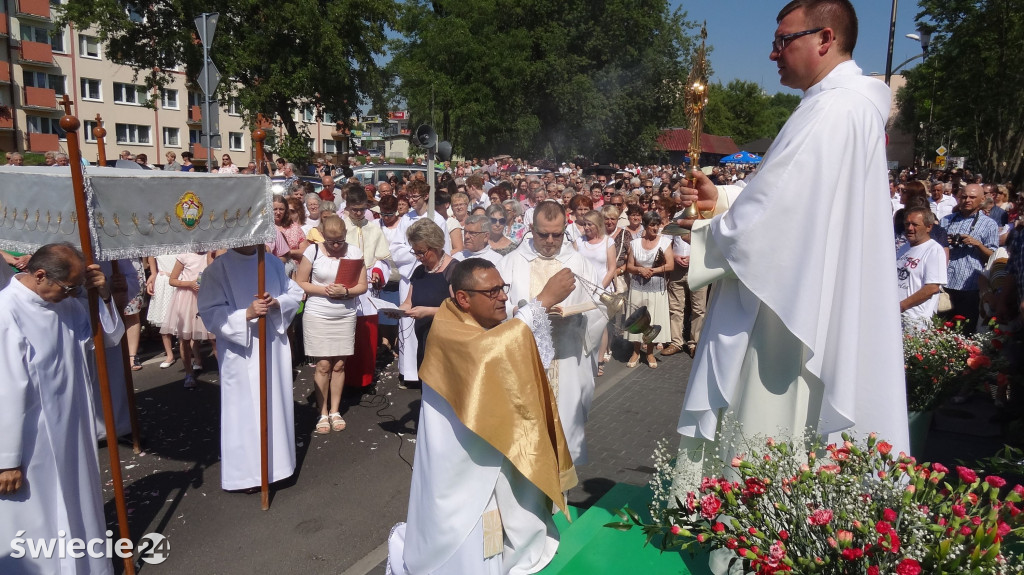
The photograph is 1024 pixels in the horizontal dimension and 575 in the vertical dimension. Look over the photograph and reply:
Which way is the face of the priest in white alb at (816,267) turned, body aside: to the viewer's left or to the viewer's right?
to the viewer's left

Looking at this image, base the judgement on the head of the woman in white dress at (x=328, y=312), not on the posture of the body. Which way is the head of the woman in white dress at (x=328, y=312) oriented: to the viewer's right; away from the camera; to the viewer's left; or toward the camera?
toward the camera

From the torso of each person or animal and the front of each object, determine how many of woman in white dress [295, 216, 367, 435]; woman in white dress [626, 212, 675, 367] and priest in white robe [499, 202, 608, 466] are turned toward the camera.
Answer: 3

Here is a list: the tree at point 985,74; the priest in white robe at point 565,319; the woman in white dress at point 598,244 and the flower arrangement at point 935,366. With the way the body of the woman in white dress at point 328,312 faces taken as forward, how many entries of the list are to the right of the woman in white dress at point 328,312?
0

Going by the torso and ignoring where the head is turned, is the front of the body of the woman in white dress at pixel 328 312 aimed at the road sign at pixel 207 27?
no

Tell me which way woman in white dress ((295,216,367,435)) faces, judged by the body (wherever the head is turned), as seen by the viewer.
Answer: toward the camera

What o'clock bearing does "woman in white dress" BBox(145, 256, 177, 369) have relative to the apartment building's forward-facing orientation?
The woman in white dress is roughly at 1 o'clock from the apartment building.

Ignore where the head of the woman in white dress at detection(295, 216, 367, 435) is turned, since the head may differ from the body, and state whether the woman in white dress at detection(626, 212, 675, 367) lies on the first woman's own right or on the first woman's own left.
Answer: on the first woman's own left

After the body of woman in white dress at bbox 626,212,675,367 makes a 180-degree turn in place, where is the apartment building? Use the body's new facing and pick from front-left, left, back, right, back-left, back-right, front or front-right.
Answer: front-left

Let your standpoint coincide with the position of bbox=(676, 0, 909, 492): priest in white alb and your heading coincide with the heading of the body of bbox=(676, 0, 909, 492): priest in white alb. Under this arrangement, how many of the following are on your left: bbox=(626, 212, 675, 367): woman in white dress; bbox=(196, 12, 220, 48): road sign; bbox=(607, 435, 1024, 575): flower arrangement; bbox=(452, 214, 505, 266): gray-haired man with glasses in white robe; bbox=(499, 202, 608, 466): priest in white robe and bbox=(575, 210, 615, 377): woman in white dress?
1

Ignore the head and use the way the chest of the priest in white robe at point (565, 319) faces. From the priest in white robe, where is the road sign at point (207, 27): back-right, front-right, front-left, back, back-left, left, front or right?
back-right

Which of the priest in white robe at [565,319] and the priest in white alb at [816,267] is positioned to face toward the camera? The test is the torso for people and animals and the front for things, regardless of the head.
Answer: the priest in white robe

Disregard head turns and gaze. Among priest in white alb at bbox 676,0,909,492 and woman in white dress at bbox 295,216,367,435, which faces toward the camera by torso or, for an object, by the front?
the woman in white dress

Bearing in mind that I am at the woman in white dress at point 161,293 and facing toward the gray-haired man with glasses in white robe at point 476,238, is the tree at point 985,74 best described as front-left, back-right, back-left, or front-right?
front-left

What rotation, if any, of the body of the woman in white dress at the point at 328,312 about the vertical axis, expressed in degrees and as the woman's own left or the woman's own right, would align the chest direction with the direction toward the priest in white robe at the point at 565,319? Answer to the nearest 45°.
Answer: approximately 45° to the woman's own left

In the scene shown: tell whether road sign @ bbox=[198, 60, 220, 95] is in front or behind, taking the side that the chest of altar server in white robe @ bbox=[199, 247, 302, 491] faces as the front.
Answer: behind

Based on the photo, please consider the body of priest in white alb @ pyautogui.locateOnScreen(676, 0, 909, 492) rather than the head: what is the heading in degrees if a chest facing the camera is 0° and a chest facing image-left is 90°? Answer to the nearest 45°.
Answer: approximately 90°

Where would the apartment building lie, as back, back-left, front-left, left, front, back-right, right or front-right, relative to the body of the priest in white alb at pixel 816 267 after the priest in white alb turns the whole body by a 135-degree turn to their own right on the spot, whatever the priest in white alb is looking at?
left

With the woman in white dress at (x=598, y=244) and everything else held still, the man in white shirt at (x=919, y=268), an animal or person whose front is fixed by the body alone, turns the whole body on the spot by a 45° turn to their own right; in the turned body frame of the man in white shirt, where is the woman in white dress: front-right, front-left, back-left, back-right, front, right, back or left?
front

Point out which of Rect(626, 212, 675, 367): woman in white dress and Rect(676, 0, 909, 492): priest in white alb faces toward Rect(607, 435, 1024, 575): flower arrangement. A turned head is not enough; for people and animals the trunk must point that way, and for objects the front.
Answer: the woman in white dress

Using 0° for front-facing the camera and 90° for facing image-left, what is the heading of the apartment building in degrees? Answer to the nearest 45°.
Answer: approximately 315°

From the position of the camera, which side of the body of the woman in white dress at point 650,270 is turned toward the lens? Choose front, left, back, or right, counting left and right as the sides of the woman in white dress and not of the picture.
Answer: front

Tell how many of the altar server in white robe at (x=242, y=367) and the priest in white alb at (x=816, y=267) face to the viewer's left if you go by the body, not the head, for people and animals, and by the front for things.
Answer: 1

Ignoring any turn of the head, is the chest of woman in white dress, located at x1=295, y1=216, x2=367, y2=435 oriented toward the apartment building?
no
